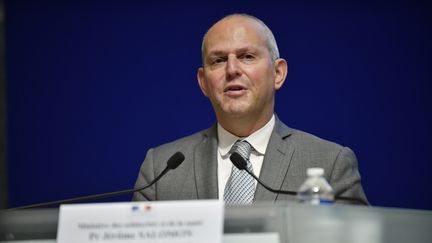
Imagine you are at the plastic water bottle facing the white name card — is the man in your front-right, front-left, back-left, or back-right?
back-right

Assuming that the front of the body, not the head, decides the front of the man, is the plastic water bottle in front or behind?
in front

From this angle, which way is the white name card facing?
toward the camera

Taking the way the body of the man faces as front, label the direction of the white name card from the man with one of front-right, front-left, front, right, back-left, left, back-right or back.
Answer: front

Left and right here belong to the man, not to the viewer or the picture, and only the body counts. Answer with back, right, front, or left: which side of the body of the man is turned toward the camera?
front

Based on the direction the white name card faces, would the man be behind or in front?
behind

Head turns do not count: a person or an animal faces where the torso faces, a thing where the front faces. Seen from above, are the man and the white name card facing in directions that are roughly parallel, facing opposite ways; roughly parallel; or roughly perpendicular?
roughly parallel

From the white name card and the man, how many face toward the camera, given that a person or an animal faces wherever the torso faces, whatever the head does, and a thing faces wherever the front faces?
2
